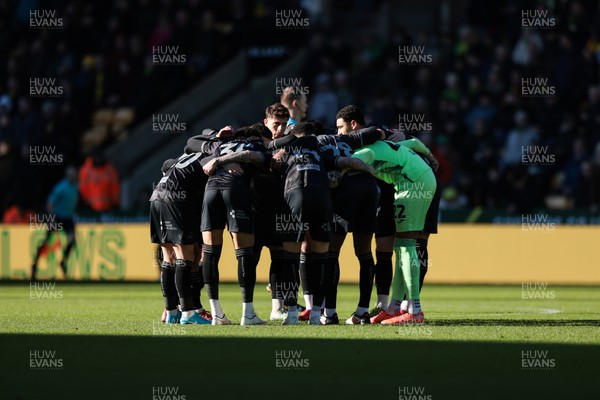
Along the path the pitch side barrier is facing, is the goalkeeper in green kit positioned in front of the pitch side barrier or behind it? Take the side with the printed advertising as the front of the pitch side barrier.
in front

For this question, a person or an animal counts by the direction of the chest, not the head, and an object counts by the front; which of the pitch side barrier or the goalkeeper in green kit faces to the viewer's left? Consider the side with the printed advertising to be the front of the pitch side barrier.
the goalkeeper in green kit

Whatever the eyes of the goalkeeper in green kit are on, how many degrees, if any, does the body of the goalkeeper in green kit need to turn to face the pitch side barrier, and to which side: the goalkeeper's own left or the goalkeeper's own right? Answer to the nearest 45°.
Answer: approximately 90° to the goalkeeper's own right

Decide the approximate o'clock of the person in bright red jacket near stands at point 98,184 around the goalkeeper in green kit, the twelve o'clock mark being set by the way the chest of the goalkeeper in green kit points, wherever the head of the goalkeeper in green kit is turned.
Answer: The person in bright red jacket near stands is roughly at 2 o'clock from the goalkeeper in green kit.

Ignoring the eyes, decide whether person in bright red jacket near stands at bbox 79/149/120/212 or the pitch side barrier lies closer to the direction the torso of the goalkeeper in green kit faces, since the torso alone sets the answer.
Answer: the person in bright red jacket near stands

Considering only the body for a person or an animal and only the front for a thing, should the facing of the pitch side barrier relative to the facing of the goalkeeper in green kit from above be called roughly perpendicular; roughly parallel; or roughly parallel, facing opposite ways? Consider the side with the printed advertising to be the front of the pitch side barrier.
roughly perpendicular

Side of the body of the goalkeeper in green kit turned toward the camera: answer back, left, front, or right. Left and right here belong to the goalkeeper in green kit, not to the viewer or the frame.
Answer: left

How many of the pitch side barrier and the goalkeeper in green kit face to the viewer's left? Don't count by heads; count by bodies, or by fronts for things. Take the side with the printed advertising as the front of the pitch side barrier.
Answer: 1

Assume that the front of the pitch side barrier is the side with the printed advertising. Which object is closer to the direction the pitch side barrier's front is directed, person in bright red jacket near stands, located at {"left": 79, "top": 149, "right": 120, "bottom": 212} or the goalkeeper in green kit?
the goalkeeper in green kit
